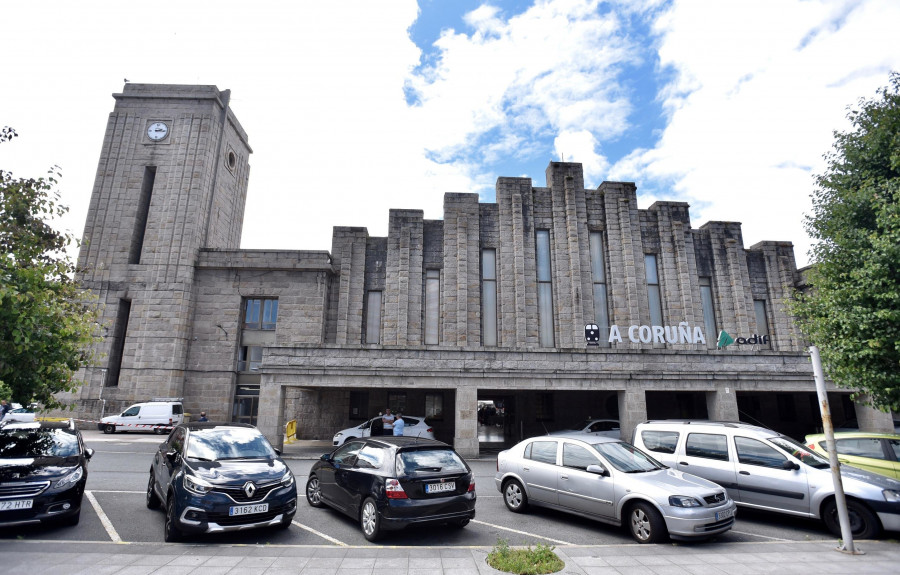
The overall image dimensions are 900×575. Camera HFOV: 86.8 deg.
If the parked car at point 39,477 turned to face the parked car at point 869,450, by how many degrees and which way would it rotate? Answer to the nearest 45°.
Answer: approximately 45° to its left

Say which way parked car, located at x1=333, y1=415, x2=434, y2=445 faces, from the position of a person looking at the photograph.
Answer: facing to the left of the viewer

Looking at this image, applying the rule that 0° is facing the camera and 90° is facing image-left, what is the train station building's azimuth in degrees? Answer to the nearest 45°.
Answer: approximately 0°

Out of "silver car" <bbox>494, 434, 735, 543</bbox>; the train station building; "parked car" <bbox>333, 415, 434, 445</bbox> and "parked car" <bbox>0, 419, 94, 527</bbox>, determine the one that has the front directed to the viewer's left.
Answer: "parked car" <bbox>333, 415, 434, 445</bbox>

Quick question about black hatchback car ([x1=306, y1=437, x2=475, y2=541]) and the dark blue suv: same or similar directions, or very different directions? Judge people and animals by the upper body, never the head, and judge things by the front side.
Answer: very different directions

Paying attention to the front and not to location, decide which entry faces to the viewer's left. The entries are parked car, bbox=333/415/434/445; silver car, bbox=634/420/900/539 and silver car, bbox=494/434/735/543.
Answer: the parked car
